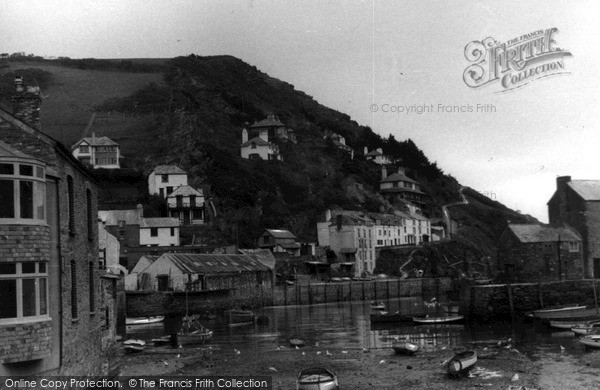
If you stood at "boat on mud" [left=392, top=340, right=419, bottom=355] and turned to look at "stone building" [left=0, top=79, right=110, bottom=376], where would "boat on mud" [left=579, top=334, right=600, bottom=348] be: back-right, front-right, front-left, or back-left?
back-left

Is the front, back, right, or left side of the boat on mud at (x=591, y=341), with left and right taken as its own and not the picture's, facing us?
left

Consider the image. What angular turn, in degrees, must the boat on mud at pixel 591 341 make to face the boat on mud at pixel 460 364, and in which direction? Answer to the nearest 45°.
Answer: approximately 45° to its left

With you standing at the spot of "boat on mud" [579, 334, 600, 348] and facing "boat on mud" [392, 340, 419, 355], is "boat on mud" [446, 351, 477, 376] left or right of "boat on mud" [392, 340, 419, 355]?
left

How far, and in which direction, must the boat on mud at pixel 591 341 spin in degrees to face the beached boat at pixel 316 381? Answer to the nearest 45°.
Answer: approximately 45° to its left
